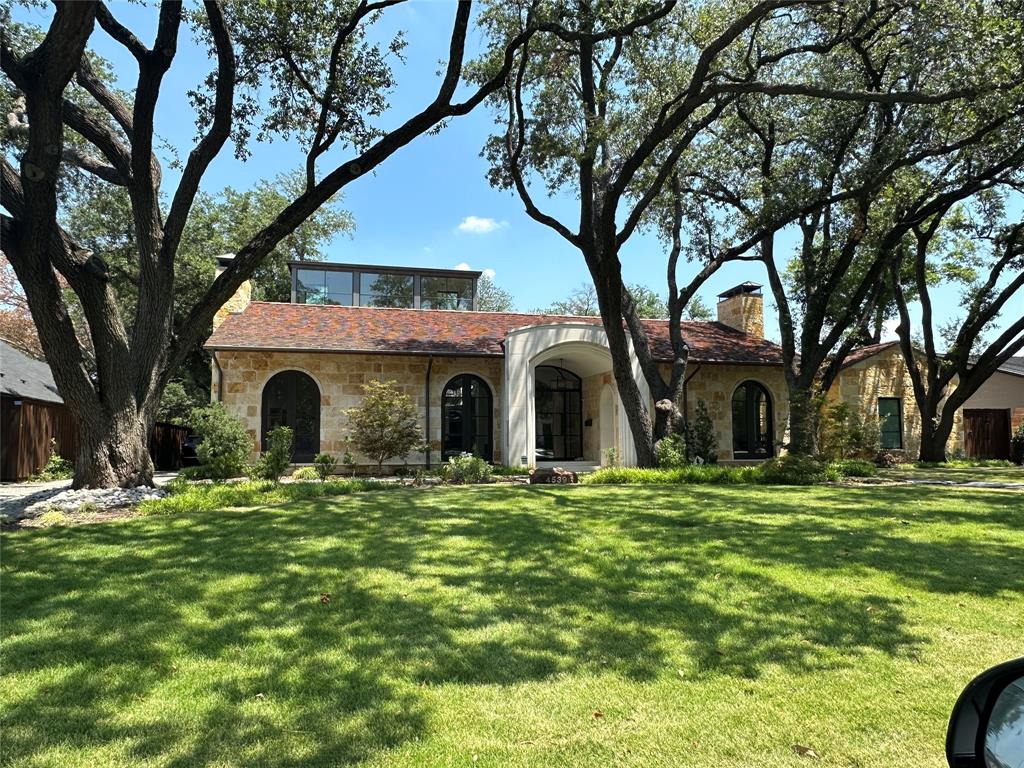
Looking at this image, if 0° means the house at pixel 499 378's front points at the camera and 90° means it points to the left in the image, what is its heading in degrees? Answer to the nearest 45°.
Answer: approximately 0°

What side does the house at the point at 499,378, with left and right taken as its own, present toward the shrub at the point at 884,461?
left

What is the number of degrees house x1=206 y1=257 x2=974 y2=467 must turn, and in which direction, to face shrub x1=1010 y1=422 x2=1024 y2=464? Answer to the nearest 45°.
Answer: approximately 90° to its left

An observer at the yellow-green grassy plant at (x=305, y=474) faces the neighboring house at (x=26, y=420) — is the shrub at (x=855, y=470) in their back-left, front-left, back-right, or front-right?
back-right

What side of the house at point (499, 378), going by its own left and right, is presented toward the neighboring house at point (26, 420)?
right

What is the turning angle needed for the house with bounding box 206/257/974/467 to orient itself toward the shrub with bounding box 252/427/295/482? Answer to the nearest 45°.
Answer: approximately 45° to its right

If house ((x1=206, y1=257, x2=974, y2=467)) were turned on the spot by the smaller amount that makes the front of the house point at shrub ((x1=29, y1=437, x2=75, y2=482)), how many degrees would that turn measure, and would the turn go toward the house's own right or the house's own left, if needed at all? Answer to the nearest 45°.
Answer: approximately 90° to the house's own right

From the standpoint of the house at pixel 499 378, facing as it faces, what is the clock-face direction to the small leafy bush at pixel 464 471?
The small leafy bush is roughly at 12 o'clock from the house.

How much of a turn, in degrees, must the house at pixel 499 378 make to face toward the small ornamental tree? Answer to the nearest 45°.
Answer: approximately 45° to its right

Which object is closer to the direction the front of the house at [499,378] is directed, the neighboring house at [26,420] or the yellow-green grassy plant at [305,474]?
the yellow-green grassy plant
